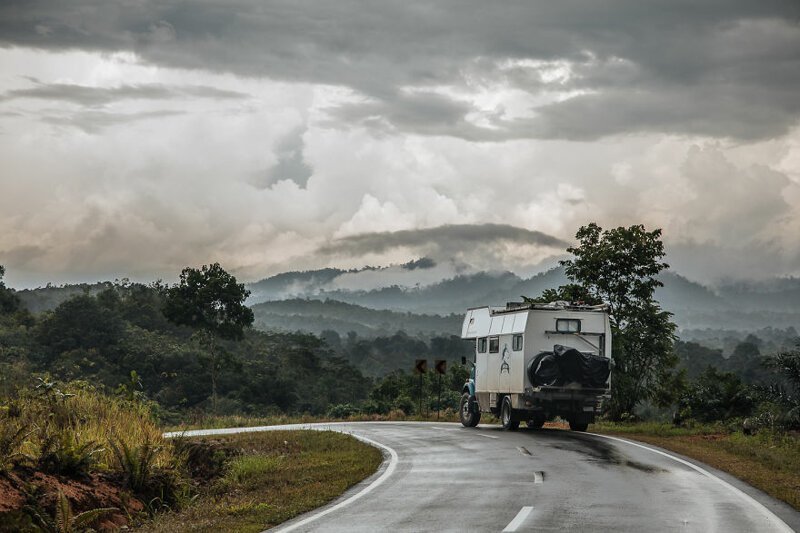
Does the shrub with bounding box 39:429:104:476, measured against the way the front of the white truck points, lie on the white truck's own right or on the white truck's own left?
on the white truck's own left

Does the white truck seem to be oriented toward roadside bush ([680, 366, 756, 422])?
no

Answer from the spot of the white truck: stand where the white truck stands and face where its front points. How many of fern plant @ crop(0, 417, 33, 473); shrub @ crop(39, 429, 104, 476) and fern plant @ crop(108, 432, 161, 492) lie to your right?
0

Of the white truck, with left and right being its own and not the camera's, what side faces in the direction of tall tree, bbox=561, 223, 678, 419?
right

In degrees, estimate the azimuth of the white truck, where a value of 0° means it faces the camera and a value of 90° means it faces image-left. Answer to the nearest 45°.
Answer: approximately 135°

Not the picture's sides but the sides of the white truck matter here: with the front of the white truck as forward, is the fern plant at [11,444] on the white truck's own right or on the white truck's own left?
on the white truck's own left

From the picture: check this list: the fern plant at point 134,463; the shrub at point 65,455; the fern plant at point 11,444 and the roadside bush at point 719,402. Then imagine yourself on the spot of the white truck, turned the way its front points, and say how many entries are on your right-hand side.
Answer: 1

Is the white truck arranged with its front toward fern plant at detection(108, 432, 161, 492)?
no
